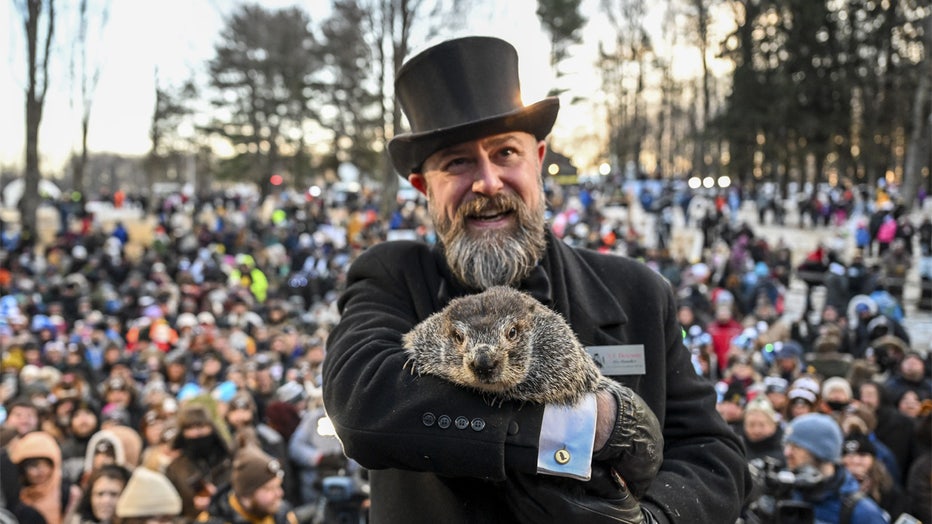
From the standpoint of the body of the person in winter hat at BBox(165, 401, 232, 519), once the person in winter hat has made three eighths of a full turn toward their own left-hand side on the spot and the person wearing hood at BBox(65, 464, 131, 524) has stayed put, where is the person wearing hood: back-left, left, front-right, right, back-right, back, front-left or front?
back

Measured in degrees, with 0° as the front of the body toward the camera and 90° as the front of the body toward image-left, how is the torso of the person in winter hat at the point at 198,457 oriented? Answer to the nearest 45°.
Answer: approximately 0°

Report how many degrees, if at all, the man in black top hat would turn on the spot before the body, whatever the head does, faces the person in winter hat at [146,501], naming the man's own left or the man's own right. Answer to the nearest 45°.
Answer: approximately 135° to the man's own right

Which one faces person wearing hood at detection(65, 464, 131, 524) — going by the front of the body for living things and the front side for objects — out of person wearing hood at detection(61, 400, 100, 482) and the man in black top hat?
person wearing hood at detection(61, 400, 100, 482)

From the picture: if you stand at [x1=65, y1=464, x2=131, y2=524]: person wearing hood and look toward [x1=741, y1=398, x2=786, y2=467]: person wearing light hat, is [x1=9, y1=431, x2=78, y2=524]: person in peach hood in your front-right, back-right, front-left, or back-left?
back-left

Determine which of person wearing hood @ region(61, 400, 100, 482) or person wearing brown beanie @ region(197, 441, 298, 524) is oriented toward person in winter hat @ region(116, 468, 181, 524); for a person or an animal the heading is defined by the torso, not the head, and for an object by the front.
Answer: person wearing hood @ region(61, 400, 100, 482)

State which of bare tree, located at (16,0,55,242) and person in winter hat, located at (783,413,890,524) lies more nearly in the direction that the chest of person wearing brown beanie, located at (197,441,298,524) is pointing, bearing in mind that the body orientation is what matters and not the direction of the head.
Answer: the person in winter hat

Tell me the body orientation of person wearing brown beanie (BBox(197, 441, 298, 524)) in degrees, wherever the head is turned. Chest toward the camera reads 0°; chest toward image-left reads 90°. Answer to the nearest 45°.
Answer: approximately 315°

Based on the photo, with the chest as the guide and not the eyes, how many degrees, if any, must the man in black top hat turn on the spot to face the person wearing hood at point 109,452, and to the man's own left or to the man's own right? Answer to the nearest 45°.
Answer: approximately 135° to the man's own right

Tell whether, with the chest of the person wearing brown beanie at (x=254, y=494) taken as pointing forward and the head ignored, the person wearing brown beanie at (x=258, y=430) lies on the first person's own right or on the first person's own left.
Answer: on the first person's own left

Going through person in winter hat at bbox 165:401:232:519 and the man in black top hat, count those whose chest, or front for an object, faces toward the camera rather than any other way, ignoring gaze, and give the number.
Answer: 2
